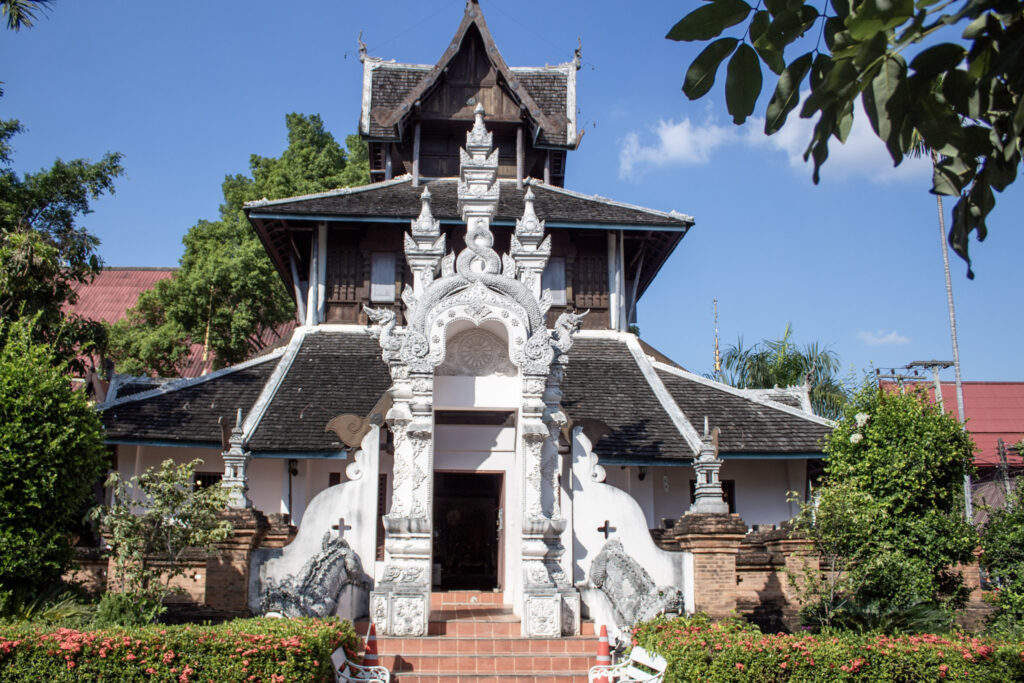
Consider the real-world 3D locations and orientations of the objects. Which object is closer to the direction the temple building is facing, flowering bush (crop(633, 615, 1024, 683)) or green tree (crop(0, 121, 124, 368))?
the flowering bush

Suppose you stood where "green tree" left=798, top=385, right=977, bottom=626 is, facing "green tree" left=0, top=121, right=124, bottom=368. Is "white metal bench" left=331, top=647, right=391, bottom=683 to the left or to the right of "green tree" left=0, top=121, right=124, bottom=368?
left

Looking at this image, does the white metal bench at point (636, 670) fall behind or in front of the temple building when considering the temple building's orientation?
in front

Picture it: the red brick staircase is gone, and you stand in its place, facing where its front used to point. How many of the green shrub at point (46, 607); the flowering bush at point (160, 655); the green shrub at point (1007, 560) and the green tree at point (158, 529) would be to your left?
1

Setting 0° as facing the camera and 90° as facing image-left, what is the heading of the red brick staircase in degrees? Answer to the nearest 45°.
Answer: approximately 0°

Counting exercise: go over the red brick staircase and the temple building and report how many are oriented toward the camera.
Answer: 2

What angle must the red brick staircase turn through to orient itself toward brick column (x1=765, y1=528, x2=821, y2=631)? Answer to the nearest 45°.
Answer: approximately 135° to its left

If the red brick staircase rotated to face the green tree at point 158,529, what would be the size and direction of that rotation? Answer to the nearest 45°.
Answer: approximately 90° to its right

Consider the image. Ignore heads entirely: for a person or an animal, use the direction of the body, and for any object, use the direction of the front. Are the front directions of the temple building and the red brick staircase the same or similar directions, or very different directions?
same or similar directions

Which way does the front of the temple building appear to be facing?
toward the camera

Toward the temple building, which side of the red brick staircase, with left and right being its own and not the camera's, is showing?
back

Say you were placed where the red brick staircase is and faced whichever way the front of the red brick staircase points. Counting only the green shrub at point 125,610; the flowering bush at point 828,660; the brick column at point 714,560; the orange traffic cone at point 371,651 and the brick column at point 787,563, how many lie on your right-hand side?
2
